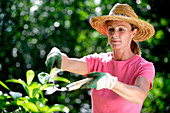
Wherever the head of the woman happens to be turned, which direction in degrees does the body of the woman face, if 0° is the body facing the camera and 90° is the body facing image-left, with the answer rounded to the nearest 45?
approximately 45°

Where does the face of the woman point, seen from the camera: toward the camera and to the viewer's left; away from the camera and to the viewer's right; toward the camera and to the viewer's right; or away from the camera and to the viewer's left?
toward the camera and to the viewer's left
